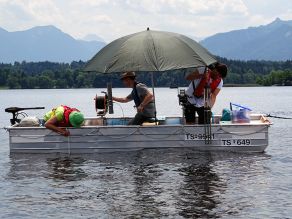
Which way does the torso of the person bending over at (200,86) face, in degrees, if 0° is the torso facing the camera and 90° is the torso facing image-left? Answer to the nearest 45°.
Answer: approximately 315°

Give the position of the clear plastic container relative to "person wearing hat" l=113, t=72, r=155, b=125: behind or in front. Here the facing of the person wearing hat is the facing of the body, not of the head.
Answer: behind

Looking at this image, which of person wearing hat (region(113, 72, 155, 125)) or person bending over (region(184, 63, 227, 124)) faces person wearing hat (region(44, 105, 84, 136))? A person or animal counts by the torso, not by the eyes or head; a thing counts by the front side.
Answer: person wearing hat (region(113, 72, 155, 125))

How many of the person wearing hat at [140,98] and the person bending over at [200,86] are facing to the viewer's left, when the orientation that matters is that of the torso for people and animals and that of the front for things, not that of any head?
1

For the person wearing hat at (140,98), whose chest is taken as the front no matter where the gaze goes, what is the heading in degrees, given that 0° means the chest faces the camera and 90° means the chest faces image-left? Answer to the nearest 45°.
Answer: approximately 90°

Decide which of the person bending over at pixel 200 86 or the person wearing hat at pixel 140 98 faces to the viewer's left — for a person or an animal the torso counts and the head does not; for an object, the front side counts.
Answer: the person wearing hat

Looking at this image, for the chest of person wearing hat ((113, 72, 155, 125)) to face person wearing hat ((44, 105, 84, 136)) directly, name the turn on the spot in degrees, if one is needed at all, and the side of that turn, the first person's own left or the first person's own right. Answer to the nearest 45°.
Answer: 0° — they already face them

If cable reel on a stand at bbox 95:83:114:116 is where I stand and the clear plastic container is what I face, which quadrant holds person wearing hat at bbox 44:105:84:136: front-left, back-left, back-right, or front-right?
back-right
